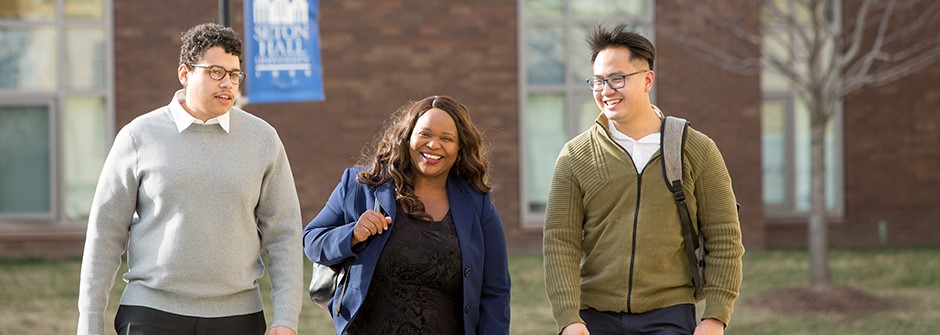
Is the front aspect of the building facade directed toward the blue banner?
yes

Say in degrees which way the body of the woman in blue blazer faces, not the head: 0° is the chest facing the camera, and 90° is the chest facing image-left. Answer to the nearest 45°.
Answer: approximately 0°

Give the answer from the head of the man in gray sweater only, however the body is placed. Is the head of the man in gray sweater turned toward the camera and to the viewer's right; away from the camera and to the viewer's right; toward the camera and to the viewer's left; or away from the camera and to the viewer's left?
toward the camera and to the viewer's right

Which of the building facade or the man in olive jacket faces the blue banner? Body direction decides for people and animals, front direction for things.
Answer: the building facade

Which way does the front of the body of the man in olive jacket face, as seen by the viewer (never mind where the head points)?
toward the camera

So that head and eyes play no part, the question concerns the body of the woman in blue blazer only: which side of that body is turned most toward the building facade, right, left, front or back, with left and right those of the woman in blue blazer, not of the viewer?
back

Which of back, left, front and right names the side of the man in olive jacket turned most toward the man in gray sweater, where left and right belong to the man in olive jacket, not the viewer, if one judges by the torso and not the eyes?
right

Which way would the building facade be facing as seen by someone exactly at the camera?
facing the viewer

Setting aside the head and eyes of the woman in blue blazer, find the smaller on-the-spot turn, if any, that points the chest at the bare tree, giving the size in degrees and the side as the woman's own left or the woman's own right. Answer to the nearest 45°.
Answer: approximately 135° to the woman's own left

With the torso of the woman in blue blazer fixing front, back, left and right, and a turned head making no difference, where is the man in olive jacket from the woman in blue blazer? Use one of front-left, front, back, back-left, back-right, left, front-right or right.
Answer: left

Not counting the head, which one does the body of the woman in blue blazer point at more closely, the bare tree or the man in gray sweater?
the man in gray sweater

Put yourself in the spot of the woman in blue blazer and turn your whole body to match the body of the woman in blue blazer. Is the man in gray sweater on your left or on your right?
on your right

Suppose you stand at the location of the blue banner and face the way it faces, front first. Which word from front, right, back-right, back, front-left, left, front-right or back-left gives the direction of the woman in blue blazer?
front
